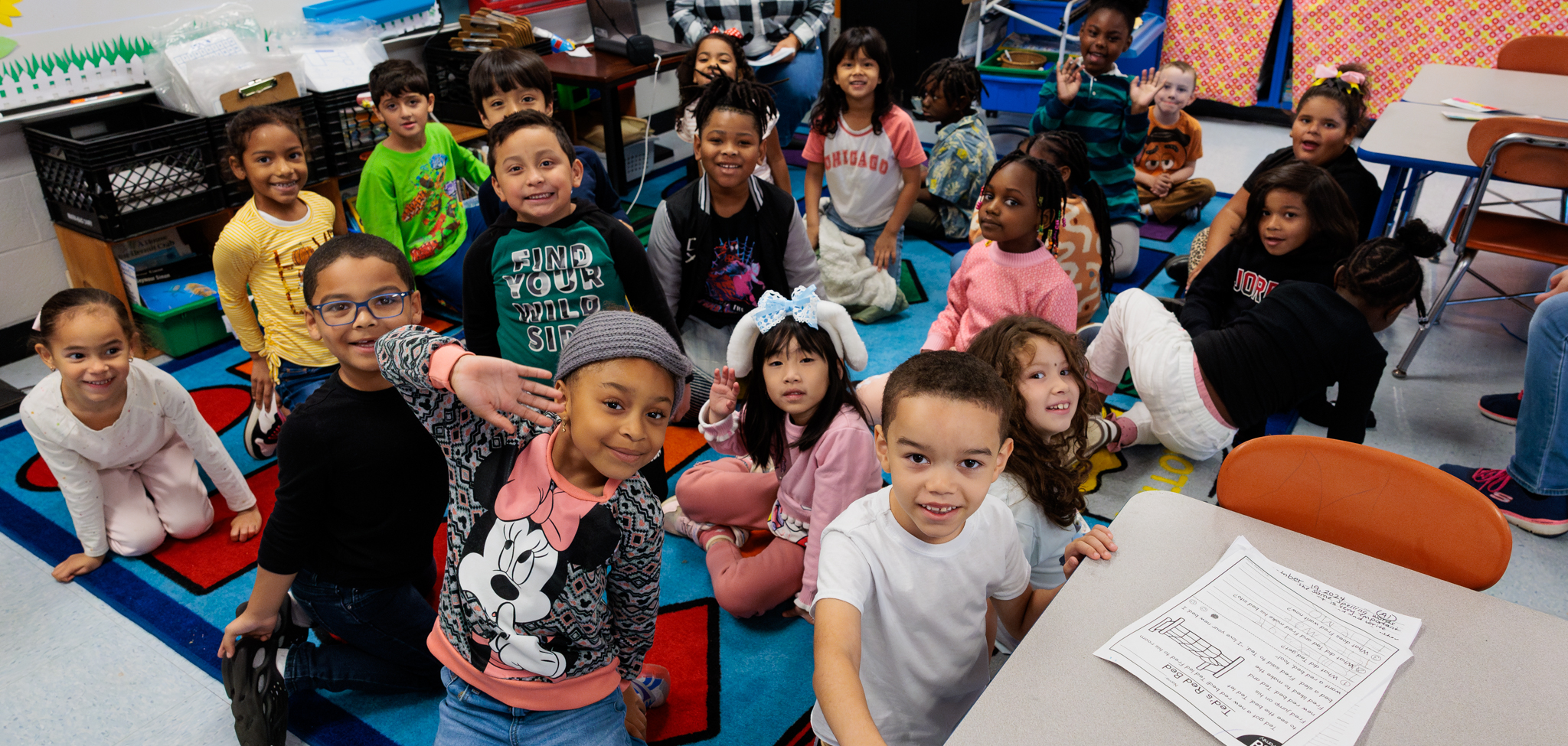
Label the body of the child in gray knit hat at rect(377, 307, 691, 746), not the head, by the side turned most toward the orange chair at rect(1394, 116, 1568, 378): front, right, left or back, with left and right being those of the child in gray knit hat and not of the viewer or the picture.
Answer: left

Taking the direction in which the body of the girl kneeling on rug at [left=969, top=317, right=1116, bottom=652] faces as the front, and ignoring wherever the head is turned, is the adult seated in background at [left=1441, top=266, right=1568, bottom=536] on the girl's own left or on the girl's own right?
on the girl's own left

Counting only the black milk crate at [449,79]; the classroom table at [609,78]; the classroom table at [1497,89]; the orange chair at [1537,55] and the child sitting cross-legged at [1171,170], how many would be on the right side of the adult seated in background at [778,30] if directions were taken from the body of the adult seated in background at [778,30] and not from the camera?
2

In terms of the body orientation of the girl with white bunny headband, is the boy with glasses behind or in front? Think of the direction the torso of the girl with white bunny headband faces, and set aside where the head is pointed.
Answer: in front

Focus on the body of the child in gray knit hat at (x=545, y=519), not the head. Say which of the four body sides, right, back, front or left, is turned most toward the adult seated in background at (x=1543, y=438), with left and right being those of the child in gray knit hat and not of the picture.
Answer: left

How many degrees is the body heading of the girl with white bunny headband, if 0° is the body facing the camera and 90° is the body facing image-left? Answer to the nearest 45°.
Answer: approximately 45°
